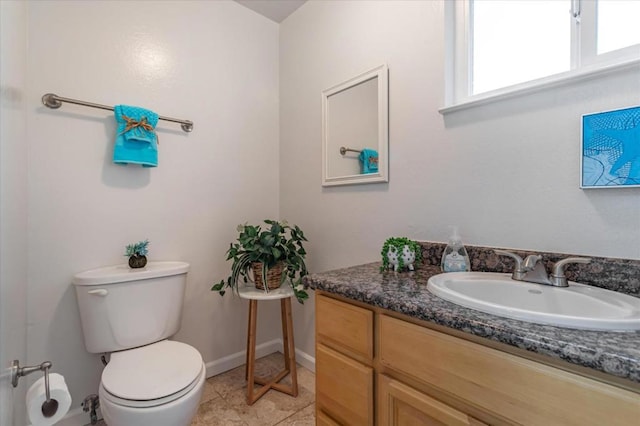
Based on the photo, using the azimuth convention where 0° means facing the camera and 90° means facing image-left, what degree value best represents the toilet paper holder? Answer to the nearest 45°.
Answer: approximately 270°

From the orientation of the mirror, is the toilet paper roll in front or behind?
in front

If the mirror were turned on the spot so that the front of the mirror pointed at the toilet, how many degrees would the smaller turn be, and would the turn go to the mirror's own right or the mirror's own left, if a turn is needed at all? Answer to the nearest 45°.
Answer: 0° — it already faces it

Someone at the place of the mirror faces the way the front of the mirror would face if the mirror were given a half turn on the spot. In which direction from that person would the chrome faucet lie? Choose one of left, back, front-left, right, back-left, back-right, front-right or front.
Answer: right

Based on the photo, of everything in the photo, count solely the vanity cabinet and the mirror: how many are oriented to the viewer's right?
0

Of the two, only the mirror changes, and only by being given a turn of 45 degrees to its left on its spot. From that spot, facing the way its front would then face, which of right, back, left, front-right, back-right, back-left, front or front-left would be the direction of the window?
front-left

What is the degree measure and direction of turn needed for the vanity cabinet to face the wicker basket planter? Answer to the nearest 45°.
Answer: approximately 90° to its right

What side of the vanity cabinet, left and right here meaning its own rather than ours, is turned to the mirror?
right

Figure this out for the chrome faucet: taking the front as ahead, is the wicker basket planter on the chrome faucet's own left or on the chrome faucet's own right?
on the chrome faucet's own right

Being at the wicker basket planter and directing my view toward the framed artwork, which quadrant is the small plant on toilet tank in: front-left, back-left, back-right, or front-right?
back-right

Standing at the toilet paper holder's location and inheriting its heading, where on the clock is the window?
The window is roughly at 1 o'clock from the toilet paper holder.

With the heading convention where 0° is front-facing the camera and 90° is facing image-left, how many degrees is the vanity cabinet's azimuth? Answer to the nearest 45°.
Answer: approximately 45°
